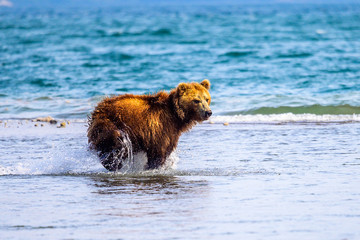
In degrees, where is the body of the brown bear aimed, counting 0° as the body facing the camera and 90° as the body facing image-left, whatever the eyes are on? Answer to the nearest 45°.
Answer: approximately 270°
